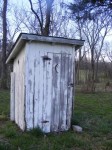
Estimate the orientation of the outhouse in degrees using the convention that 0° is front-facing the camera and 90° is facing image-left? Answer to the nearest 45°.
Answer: approximately 0°
